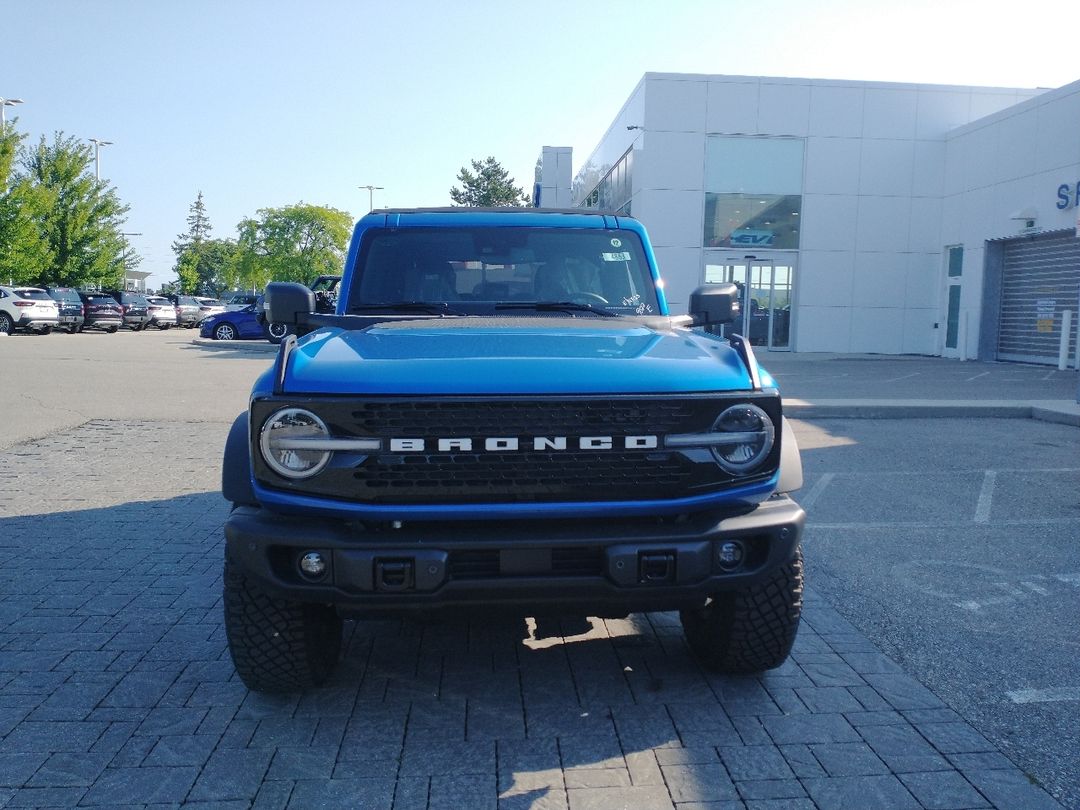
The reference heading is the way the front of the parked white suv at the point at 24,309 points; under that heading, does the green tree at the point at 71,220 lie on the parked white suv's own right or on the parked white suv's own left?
on the parked white suv's own right

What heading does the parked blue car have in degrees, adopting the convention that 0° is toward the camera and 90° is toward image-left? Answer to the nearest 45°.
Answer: approximately 90°

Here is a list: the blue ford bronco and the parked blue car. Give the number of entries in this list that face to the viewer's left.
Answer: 1

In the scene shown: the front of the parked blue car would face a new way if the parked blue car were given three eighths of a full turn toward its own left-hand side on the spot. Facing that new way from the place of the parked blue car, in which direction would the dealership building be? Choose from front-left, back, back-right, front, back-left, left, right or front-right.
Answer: front

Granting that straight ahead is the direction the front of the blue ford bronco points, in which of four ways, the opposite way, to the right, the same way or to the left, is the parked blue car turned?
to the right

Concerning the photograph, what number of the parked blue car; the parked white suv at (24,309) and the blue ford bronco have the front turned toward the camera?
1

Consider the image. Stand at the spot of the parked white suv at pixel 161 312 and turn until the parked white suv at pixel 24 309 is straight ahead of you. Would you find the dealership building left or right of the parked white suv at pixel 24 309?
left

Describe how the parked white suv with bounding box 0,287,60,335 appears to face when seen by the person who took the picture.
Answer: facing away from the viewer and to the left of the viewer

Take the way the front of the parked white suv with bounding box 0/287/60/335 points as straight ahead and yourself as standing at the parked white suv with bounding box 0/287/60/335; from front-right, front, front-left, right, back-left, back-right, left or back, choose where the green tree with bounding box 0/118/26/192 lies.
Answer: front-right
